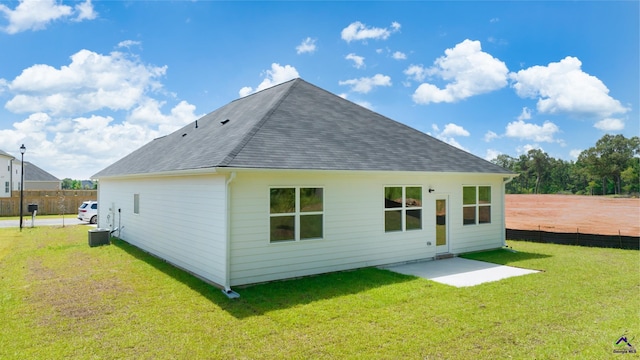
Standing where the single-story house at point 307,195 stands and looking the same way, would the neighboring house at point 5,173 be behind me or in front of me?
in front

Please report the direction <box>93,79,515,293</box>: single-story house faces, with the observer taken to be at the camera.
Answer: facing away from the viewer and to the left of the viewer

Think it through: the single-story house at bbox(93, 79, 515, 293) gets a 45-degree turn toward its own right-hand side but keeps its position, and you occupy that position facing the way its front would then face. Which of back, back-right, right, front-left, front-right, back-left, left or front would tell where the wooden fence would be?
front-left

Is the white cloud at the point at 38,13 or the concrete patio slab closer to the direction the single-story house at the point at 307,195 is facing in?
the white cloud

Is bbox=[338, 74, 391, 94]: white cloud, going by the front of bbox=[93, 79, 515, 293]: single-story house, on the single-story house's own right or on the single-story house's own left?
on the single-story house's own right

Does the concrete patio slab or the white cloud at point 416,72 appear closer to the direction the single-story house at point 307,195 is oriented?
the white cloud

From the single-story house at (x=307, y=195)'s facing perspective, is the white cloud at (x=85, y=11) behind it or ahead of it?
ahead

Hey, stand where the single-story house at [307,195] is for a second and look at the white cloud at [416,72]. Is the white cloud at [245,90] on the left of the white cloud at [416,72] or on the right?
left

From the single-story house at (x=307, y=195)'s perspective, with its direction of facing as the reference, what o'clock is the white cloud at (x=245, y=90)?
The white cloud is roughly at 1 o'clock from the single-story house.

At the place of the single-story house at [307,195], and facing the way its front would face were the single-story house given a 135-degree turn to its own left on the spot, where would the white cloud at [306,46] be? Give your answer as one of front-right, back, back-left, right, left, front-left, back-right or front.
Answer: back
